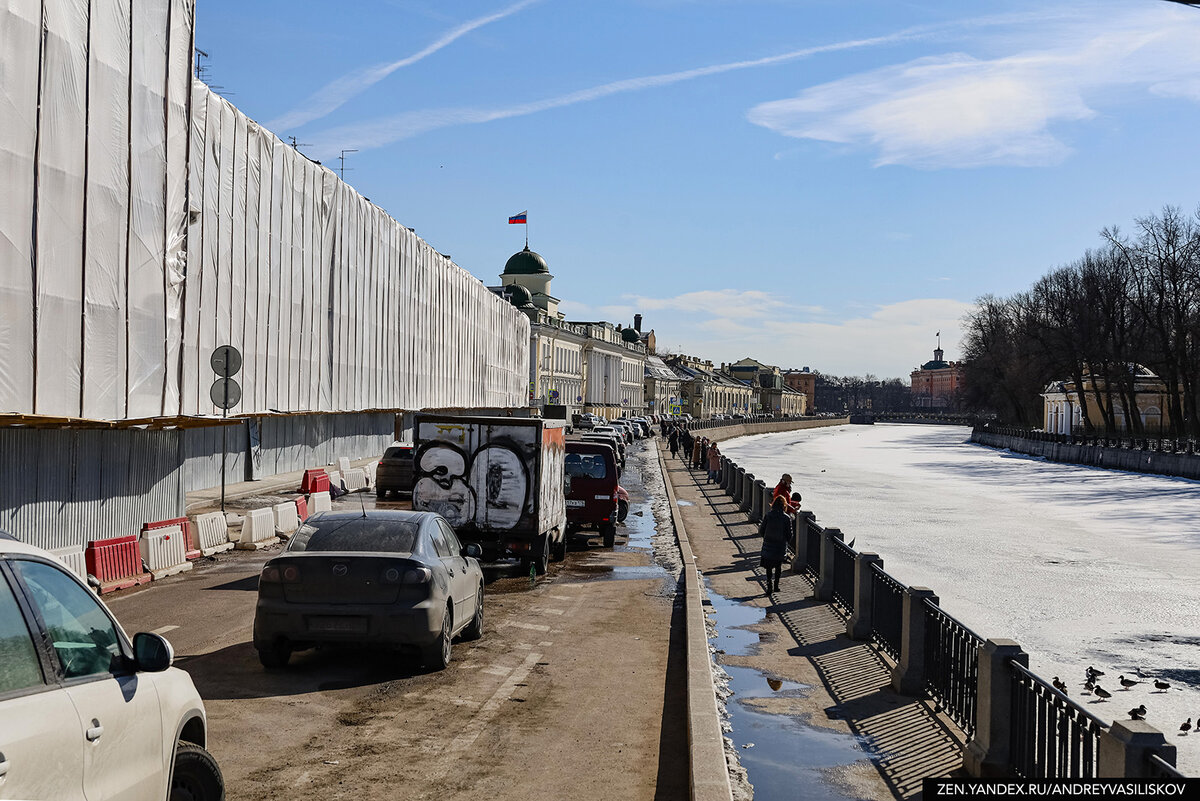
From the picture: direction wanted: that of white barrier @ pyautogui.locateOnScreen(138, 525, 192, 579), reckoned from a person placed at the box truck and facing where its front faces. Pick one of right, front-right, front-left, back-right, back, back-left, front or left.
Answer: left

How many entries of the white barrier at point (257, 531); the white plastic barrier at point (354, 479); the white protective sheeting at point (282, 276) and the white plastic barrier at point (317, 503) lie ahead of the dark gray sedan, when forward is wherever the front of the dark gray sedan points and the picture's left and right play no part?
4

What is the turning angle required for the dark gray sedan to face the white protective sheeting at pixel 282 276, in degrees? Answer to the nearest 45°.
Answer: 0° — it already faces it

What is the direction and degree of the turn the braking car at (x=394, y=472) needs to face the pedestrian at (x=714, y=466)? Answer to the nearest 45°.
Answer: approximately 45° to its right

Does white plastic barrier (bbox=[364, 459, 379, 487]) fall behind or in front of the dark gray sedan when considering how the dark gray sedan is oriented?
in front

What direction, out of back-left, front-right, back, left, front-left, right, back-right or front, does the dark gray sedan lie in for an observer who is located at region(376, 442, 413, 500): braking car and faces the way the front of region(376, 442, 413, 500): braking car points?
back

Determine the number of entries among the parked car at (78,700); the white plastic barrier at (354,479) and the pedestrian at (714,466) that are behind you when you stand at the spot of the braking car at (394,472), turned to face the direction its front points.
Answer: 1

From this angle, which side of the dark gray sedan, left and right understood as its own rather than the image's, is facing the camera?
back

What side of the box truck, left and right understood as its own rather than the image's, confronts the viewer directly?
back

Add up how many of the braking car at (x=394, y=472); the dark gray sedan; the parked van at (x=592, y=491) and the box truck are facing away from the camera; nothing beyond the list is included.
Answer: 4

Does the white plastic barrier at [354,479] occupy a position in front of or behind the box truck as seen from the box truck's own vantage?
in front

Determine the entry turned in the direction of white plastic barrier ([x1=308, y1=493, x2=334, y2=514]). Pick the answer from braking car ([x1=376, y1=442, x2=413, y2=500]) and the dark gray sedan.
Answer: the dark gray sedan

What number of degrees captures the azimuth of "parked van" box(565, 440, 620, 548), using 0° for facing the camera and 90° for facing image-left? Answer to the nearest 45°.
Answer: approximately 180°

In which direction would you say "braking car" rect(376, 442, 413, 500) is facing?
away from the camera

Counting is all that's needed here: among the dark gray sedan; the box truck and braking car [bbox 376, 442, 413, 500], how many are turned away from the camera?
3
